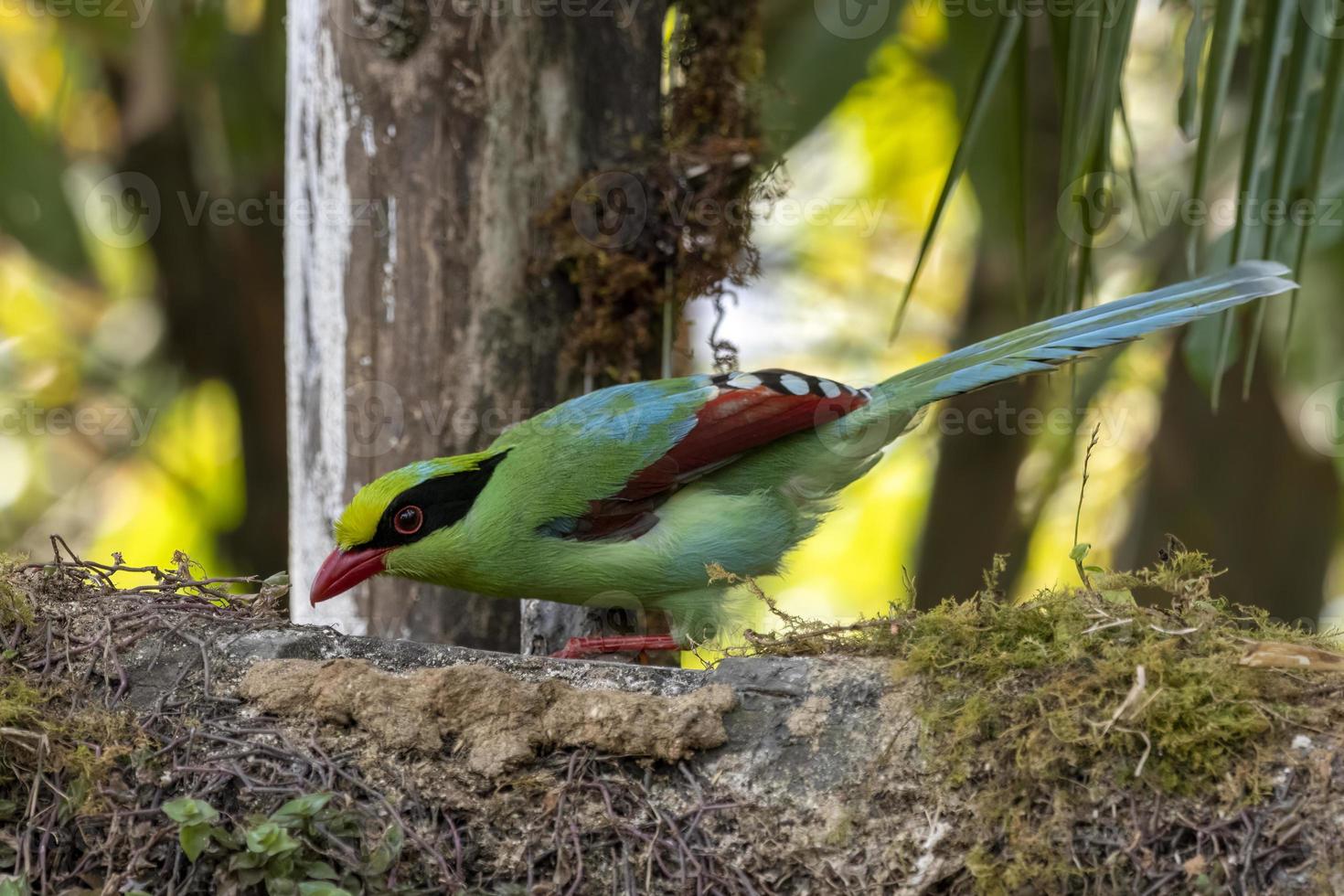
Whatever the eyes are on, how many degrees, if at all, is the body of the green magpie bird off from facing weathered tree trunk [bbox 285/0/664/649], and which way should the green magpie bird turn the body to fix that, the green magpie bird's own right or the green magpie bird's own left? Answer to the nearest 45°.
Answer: approximately 45° to the green magpie bird's own right

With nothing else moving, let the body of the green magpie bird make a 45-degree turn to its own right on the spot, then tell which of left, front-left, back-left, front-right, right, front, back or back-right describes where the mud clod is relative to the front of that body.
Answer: back-left

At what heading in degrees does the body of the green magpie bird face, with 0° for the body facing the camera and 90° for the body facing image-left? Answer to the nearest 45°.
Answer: approximately 90°

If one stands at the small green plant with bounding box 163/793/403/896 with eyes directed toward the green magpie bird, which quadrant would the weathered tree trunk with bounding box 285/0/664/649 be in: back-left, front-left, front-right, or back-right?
front-left

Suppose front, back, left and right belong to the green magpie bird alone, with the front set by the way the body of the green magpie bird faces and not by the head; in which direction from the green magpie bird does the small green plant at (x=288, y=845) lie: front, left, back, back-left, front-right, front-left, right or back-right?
left
